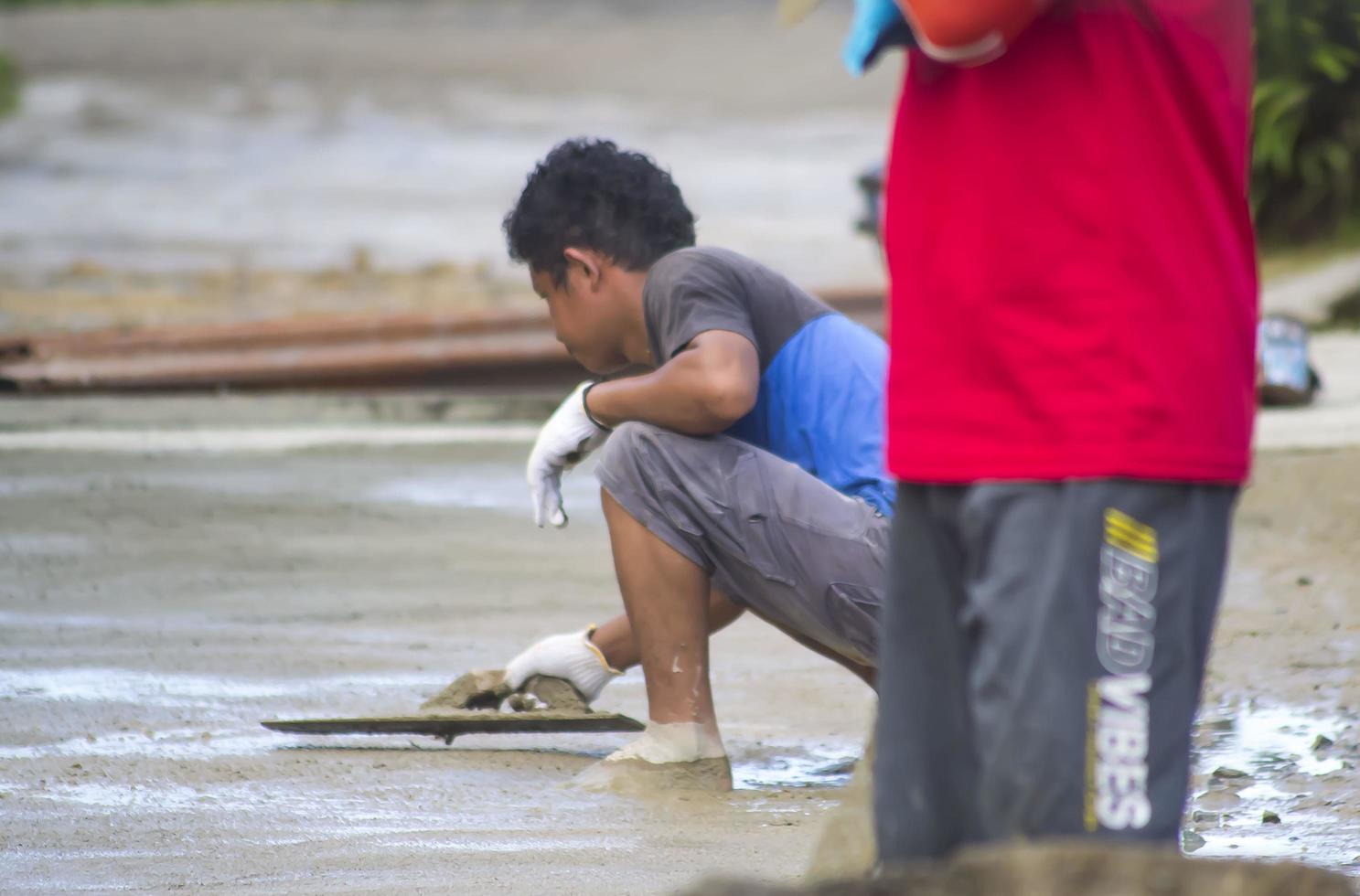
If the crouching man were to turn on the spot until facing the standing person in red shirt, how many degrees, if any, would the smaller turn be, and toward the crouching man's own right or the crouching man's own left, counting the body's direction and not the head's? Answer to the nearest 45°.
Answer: approximately 90° to the crouching man's own left

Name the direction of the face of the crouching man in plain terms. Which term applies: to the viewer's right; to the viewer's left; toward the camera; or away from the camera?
to the viewer's left

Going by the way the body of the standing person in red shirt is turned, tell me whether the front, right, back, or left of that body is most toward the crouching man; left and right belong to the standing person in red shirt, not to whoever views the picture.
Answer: right

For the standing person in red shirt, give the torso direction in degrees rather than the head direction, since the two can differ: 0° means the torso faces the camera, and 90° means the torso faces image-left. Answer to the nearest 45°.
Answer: approximately 45°

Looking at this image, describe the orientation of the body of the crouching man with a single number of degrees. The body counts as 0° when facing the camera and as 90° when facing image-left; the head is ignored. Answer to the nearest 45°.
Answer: approximately 90°

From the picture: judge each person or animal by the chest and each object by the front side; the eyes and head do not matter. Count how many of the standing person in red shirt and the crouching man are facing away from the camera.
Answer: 0

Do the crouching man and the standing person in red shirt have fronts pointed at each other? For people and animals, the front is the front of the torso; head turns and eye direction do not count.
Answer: no
